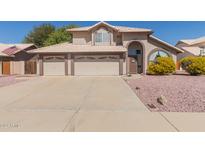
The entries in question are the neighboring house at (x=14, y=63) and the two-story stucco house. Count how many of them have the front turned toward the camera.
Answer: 2

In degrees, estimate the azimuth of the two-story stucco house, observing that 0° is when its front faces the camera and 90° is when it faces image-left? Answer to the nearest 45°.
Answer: approximately 0°

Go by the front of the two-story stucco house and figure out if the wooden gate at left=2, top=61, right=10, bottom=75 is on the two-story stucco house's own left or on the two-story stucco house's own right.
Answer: on the two-story stucco house's own right

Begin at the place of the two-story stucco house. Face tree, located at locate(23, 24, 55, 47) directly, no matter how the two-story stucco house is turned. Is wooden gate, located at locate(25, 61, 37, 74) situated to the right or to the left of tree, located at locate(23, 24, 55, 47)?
left

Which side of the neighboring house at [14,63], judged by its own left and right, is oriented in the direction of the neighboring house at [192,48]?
left

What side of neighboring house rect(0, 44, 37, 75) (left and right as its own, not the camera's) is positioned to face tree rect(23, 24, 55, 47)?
back

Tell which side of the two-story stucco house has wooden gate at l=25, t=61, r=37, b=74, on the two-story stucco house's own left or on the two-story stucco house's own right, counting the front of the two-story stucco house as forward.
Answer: on the two-story stucco house's own right

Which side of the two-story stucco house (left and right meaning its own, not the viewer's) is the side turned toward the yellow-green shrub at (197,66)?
left

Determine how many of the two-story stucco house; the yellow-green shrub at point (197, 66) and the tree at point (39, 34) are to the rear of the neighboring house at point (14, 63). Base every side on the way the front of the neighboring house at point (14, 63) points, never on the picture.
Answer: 1

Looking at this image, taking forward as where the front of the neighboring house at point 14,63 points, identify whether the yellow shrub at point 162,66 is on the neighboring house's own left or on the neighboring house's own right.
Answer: on the neighboring house's own left
